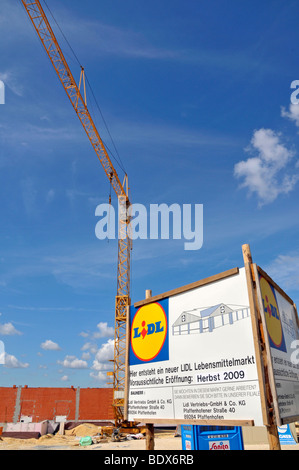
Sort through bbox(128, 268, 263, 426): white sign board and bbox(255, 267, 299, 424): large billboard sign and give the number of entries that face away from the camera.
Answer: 0

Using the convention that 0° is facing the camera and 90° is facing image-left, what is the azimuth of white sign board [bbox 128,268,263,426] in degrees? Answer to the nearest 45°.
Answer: approximately 45°

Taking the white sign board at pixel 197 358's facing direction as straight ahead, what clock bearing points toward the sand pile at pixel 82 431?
The sand pile is roughly at 4 o'clock from the white sign board.

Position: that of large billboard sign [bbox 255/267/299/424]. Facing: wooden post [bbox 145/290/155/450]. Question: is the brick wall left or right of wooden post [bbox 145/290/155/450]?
right
